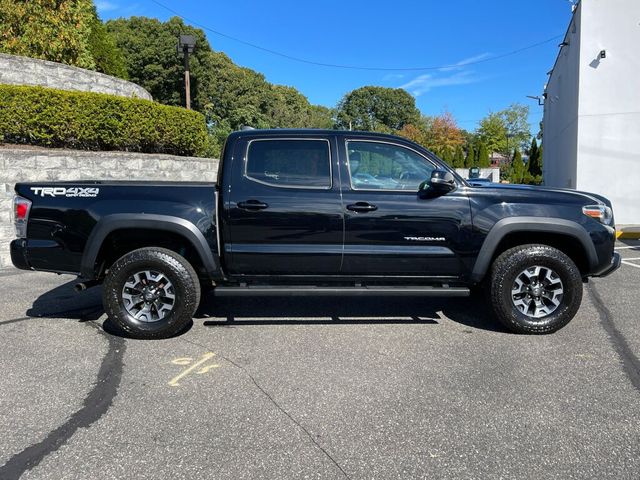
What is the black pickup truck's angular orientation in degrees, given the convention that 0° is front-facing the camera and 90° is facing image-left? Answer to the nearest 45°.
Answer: approximately 270°

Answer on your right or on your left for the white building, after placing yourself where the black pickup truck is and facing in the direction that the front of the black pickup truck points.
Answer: on your left

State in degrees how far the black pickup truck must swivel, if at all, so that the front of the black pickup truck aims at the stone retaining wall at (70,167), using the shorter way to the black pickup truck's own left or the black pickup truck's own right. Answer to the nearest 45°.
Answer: approximately 135° to the black pickup truck's own left

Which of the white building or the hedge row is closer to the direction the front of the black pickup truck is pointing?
the white building

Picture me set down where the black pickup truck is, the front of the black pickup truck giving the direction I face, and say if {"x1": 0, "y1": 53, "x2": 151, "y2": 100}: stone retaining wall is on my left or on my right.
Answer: on my left

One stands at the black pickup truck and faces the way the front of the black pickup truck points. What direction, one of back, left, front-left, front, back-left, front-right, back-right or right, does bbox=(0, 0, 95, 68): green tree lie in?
back-left

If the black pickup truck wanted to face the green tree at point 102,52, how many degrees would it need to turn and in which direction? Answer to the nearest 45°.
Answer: approximately 135° to its left

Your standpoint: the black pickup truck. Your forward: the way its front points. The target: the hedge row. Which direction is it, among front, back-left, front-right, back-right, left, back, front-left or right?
back-left
